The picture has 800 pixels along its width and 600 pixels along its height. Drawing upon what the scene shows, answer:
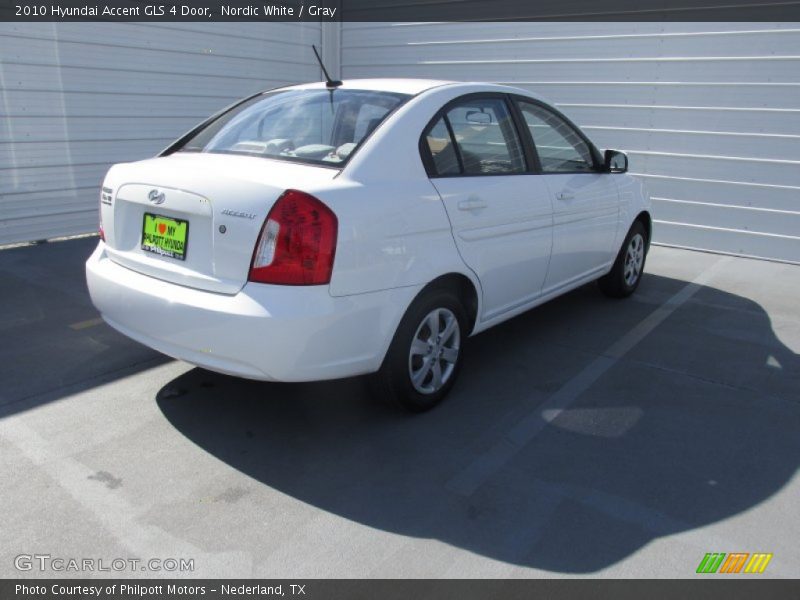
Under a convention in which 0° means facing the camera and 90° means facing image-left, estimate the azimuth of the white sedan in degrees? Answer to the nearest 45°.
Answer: approximately 225°
